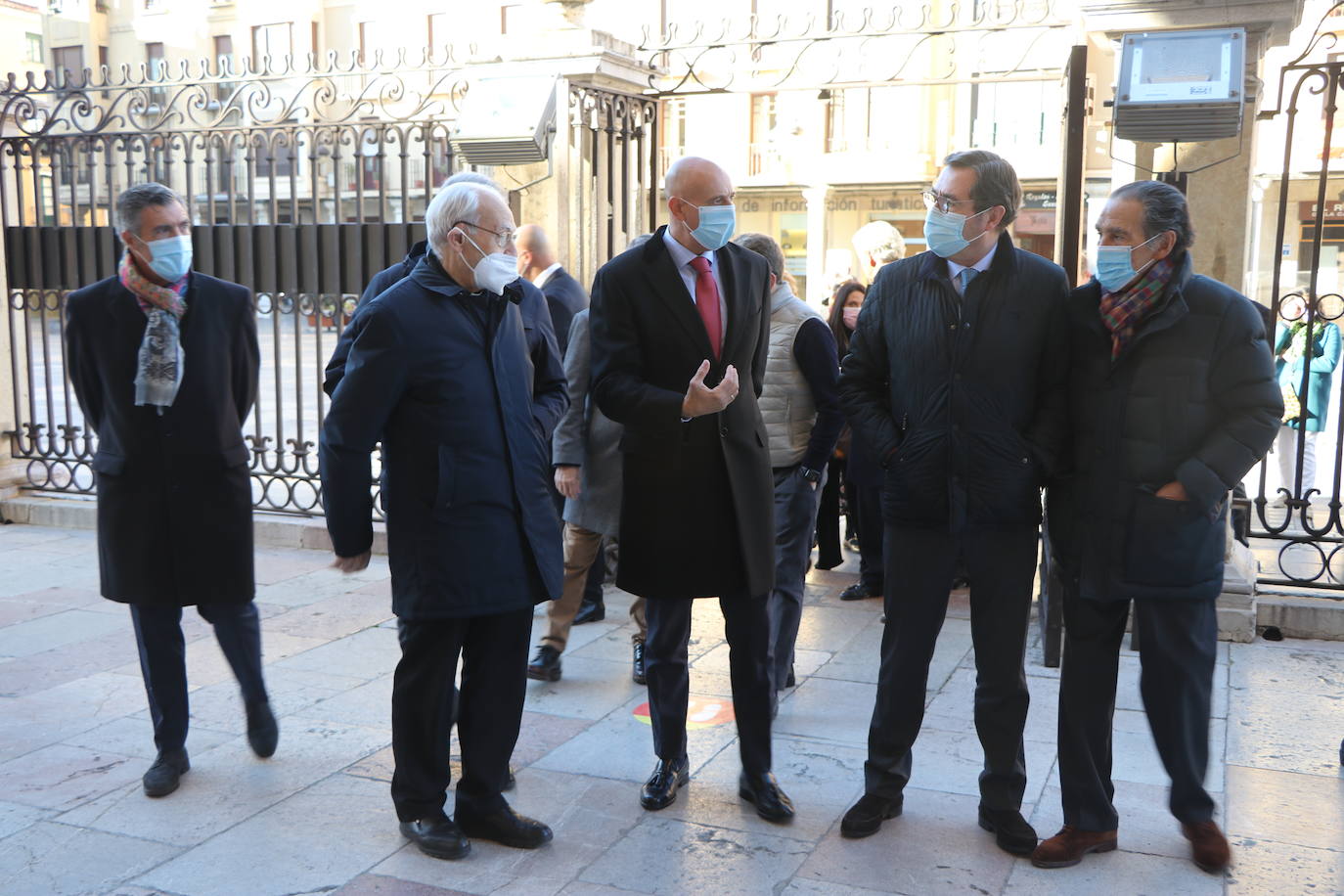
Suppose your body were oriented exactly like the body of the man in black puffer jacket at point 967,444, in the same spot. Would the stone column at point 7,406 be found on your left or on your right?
on your right

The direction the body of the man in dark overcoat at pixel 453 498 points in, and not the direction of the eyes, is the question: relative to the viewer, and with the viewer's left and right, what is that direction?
facing the viewer and to the right of the viewer

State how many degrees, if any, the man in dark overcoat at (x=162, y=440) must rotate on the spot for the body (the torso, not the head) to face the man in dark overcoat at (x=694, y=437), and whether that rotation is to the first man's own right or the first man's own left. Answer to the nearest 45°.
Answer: approximately 45° to the first man's own left

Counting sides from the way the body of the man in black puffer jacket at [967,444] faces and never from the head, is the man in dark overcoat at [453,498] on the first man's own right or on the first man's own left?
on the first man's own right

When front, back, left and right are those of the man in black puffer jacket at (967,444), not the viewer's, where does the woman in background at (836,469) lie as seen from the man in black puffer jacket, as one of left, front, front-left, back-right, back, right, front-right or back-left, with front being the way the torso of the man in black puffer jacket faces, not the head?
back

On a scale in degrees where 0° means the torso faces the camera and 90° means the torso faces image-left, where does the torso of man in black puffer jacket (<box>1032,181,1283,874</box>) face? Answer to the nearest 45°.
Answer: approximately 45°

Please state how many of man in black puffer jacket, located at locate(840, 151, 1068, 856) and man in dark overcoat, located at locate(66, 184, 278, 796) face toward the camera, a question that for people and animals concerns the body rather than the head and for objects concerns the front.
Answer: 2

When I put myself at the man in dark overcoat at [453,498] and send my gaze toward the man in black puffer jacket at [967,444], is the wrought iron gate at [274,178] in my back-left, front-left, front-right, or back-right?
back-left

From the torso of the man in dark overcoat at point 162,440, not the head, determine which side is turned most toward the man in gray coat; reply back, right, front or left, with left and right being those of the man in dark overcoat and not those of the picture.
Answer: left

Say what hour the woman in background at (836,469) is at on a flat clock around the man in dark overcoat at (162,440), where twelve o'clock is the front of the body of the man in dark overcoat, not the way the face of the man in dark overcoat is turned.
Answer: The woman in background is roughly at 8 o'clock from the man in dark overcoat.

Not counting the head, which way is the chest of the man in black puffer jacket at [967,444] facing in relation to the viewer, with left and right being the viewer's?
facing the viewer

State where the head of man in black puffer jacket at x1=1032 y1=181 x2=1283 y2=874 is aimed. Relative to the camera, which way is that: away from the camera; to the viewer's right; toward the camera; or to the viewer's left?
to the viewer's left

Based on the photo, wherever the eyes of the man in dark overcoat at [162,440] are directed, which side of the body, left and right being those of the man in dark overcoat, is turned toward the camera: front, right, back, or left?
front

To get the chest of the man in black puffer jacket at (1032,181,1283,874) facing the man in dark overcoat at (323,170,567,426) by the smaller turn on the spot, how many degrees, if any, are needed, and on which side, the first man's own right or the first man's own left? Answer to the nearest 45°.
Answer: approximately 45° to the first man's own right

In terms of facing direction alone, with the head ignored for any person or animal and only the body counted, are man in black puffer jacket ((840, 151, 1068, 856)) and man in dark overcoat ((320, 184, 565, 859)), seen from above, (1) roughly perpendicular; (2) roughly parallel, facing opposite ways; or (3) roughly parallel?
roughly perpendicular

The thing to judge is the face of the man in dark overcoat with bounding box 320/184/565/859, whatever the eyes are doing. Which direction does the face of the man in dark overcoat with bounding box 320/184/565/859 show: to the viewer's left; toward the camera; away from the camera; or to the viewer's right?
to the viewer's right

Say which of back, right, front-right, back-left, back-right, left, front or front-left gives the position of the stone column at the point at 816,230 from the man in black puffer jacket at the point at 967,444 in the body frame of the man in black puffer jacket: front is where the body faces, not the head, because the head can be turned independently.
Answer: back

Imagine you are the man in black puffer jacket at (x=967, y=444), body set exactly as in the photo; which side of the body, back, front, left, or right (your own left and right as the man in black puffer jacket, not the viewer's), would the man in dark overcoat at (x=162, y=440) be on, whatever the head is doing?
right
